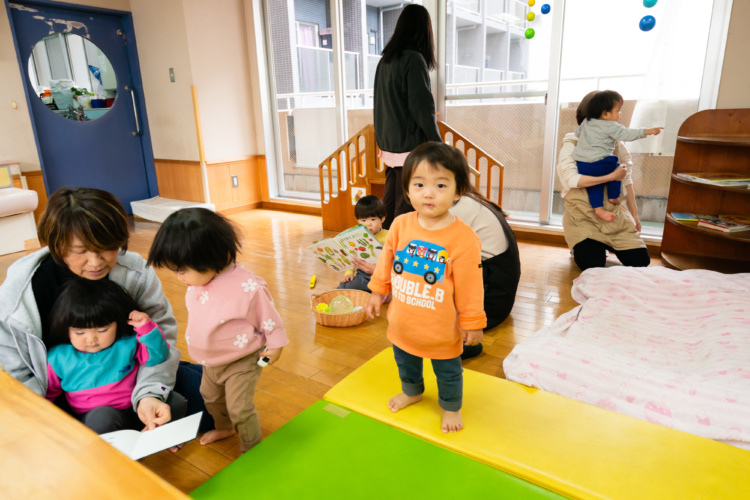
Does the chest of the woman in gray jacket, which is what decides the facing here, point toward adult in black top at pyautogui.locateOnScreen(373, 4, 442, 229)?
no

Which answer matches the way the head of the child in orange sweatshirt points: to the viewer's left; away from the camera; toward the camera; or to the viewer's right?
toward the camera

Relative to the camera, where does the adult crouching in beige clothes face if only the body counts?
toward the camera

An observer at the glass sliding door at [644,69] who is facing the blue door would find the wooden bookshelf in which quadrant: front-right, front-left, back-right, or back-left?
back-left

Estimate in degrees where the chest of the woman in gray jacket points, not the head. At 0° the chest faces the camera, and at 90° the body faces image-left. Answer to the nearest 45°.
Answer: approximately 315°

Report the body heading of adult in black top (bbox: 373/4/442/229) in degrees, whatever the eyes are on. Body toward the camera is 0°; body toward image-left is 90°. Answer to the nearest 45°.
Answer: approximately 225°

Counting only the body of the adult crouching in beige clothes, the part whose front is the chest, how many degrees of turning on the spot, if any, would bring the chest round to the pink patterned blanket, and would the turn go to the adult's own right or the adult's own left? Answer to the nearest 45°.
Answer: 0° — they already face it

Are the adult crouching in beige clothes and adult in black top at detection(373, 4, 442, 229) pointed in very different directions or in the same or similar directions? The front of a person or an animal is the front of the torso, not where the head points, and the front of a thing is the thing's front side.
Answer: very different directions

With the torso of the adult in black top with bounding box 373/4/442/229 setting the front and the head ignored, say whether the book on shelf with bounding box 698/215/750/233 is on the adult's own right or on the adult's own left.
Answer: on the adult's own right

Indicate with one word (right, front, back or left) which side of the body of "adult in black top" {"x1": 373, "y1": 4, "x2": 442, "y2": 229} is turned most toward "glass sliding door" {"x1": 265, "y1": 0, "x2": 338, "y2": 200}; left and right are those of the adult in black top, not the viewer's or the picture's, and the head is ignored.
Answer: left

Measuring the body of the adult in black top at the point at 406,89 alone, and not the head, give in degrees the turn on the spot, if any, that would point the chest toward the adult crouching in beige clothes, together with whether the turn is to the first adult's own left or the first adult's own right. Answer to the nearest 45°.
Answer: approximately 45° to the first adult's own right
